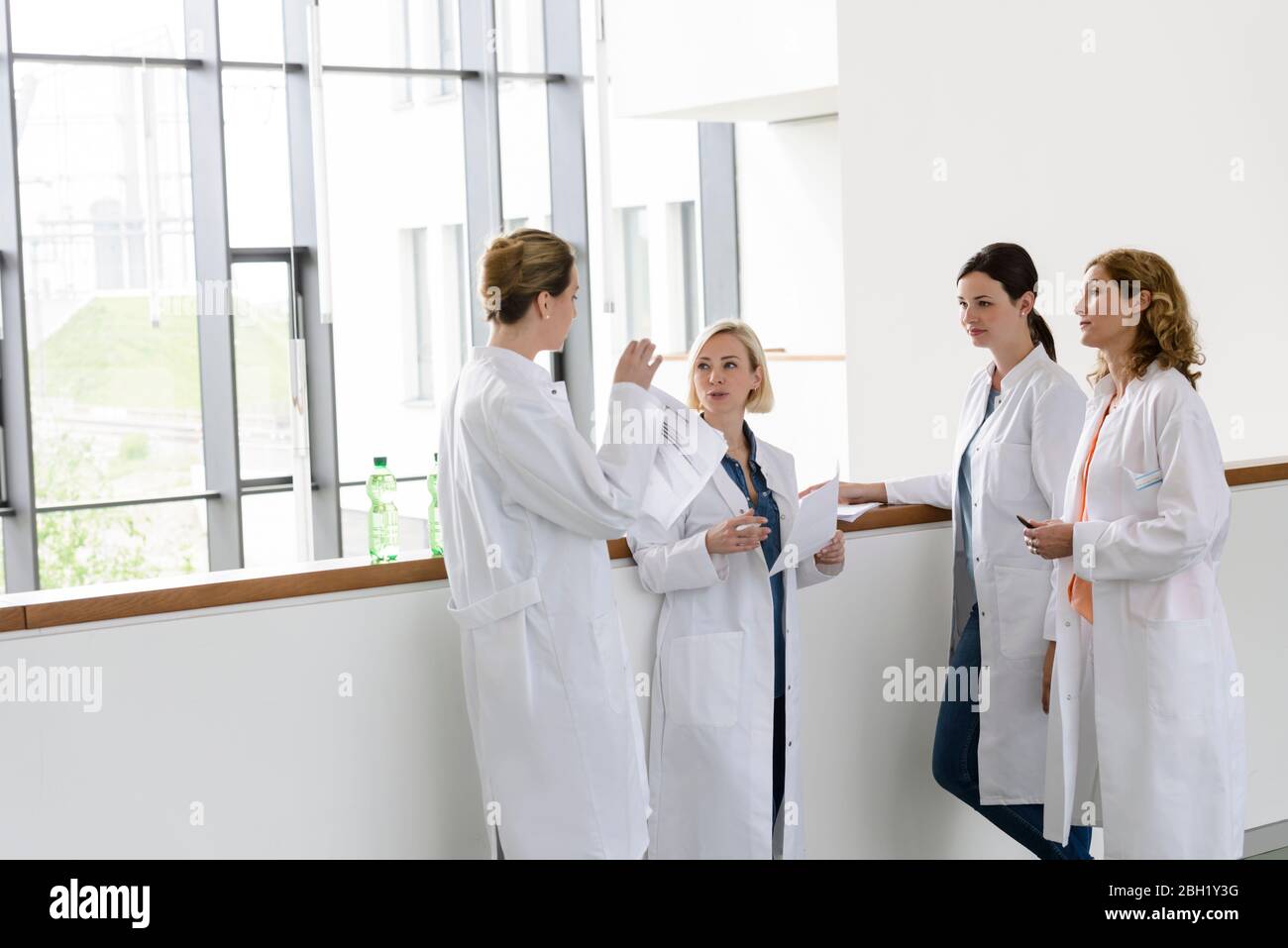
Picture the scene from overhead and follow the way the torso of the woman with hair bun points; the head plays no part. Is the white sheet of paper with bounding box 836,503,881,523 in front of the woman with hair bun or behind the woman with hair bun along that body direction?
in front

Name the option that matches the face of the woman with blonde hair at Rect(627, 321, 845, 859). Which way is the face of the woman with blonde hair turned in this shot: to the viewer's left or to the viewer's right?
to the viewer's left

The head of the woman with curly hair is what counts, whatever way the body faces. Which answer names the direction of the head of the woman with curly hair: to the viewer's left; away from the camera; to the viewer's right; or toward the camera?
to the viewer's left

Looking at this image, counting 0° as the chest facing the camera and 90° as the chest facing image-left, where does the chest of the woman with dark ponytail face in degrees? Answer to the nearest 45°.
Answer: approximately 45°

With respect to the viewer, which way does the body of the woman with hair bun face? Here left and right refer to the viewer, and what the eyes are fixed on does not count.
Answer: facing away from the viewer and to the right of the viewer

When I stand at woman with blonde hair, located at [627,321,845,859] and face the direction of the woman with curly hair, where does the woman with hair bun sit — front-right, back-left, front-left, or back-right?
back-right

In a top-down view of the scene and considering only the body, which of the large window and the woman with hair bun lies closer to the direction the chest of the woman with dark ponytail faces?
the woman with hair bun

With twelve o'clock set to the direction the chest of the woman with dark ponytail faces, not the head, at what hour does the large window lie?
The large window is roughly at 3 o'clock from the woman with dark ponytail.

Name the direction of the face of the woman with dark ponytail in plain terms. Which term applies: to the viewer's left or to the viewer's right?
to the viewer's left

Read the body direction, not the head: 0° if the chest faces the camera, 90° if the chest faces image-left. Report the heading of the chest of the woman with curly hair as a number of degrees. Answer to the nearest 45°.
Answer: approximately 90°

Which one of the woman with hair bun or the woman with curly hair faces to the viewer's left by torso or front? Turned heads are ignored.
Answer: the woman with curly hair
